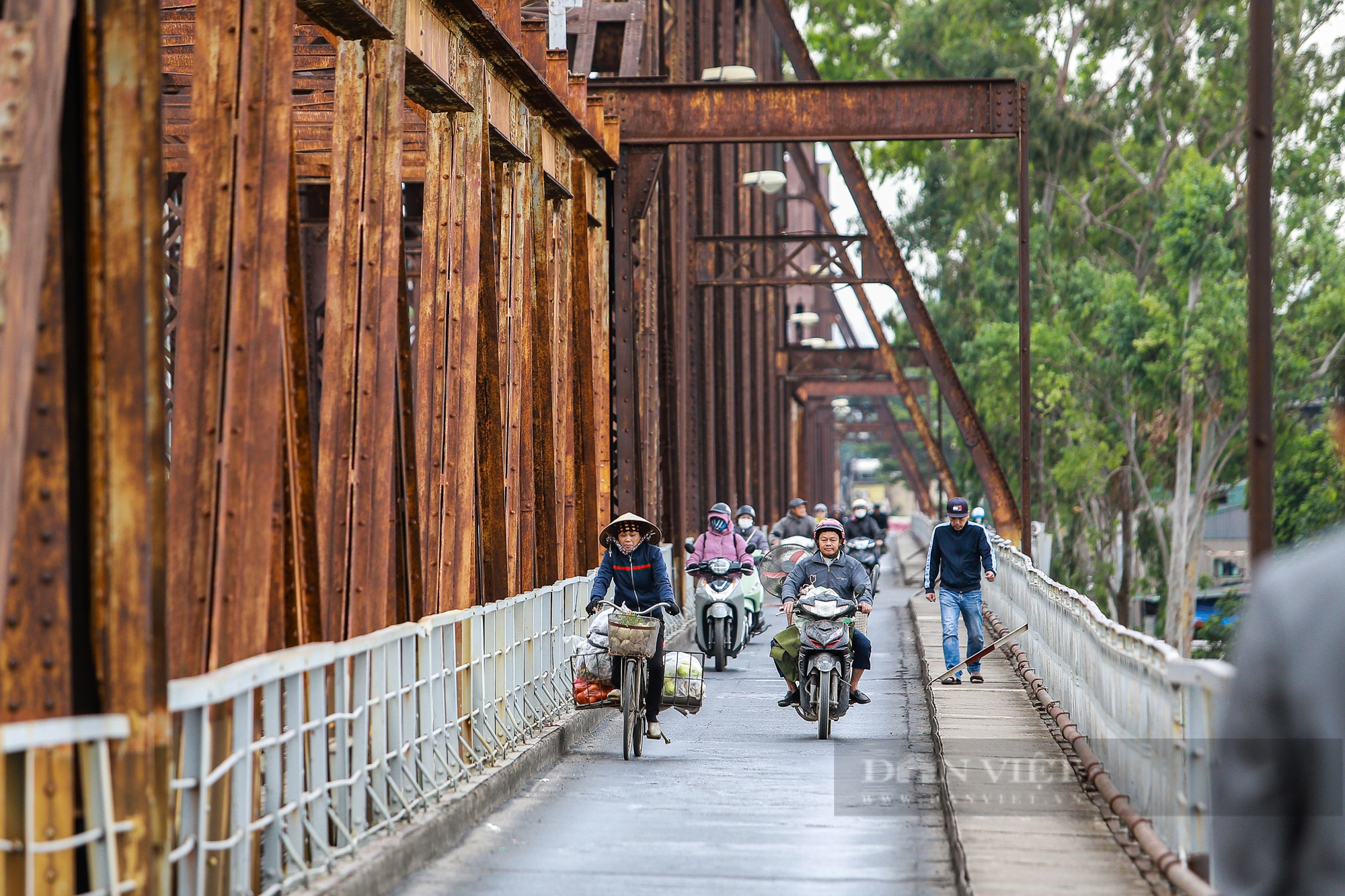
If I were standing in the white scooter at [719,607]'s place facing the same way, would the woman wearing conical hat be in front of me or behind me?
in front

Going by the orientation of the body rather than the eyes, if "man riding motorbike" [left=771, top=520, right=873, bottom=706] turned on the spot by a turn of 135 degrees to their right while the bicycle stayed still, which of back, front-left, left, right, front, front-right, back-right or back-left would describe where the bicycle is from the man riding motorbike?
left

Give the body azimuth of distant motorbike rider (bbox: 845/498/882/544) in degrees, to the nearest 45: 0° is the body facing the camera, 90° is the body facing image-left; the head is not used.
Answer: approximately 0°

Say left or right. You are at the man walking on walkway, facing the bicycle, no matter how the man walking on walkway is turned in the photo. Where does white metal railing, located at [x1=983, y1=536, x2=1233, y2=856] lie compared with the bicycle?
left

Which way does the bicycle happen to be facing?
toward the camera

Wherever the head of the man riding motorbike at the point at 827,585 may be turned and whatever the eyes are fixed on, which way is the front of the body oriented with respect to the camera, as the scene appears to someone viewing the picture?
toward the camera

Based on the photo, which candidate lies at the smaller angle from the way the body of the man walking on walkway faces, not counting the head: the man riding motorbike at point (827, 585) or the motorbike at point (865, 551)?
the man riding motorbike

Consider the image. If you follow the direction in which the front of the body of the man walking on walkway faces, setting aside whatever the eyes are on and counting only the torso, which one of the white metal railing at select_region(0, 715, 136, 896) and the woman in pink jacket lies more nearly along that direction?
the white metal railing

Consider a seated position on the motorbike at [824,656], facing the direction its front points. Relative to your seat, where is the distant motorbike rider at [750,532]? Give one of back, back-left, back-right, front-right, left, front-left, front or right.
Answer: back
